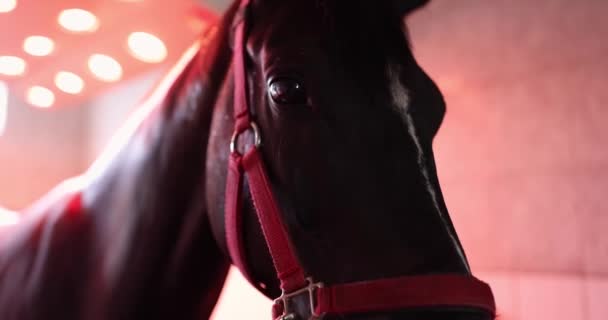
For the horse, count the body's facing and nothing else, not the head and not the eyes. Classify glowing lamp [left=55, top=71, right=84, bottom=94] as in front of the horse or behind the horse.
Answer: behind

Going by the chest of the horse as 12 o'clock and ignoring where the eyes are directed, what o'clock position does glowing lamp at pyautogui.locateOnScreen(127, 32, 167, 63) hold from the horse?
The glowing lamp is roughly at 7 o'clock from the horse.

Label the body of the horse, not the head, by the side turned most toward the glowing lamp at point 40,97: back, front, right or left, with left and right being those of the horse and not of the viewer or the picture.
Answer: back

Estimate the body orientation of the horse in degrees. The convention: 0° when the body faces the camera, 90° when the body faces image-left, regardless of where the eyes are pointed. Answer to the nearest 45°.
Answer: approximately 315°

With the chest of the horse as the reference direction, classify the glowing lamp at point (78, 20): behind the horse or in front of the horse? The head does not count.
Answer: behind

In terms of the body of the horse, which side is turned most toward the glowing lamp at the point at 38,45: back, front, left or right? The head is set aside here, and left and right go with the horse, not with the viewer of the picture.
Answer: back

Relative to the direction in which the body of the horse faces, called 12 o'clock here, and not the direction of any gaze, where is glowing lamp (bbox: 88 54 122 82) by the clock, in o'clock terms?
The glowing lamp is roughly at 7 o'clock from the horse.
